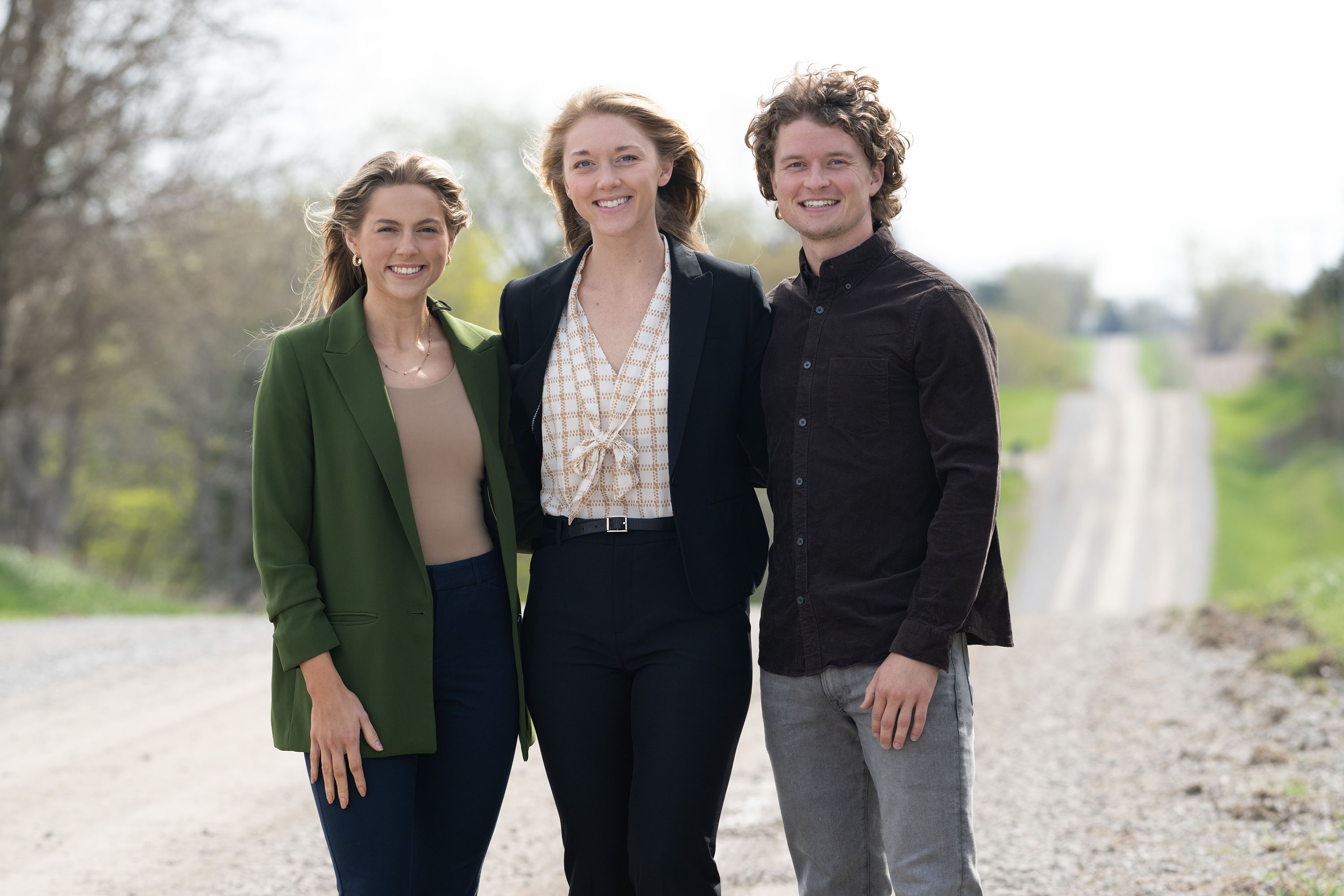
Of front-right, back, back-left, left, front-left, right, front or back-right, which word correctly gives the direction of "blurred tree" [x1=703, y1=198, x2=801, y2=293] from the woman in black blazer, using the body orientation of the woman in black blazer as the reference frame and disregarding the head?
back

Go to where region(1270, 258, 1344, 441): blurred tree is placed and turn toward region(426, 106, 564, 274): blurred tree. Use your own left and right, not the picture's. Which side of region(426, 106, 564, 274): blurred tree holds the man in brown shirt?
left

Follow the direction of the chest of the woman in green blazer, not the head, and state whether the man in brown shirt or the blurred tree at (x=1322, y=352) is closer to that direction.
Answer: the man in brown shirt

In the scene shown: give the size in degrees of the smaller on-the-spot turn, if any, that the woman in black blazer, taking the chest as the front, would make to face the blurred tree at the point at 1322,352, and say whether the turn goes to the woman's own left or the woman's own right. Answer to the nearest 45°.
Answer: approximately 135° to the woman's own left

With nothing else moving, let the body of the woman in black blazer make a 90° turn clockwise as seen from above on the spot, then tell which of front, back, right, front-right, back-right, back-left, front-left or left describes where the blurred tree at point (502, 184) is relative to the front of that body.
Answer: right

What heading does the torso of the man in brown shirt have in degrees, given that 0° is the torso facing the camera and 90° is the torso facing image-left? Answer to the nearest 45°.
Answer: approximately 45°

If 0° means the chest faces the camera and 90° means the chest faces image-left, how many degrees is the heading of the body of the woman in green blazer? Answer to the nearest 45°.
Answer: approximately 315°

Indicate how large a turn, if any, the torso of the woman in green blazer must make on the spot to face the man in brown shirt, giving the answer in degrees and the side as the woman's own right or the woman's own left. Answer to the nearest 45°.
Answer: approximately 45° to the woman's own left

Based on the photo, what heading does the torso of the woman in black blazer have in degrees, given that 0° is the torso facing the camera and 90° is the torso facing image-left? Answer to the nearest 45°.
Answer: approximately 0°

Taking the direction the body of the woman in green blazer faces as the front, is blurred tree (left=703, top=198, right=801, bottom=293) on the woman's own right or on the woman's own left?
on the woman's own left
